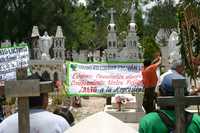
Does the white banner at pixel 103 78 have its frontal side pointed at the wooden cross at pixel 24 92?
yes

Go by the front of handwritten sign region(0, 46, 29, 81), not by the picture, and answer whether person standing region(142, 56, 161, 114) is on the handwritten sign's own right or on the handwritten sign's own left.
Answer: on the handwritten sign's own left

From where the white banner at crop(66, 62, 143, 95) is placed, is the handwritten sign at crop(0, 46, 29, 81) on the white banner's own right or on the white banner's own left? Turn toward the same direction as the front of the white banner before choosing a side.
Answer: on the white banner's own right

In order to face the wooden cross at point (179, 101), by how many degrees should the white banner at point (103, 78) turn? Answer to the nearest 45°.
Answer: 0° — it already faces it

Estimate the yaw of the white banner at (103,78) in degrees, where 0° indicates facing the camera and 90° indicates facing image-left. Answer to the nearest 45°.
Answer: approximately 0°

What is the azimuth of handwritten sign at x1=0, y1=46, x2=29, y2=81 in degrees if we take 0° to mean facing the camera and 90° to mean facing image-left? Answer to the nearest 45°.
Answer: approximately 0°

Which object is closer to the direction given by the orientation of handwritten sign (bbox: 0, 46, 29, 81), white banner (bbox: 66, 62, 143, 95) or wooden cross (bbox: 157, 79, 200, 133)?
the wooden cross

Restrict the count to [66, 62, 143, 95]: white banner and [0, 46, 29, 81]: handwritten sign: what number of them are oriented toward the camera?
2
